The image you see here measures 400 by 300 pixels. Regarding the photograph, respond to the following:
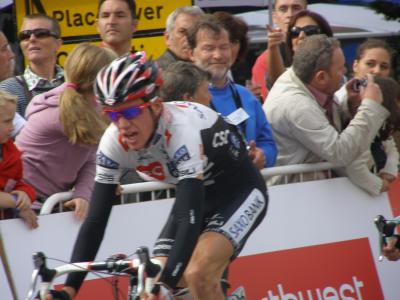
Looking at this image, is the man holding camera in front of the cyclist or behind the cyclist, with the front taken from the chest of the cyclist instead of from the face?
behind

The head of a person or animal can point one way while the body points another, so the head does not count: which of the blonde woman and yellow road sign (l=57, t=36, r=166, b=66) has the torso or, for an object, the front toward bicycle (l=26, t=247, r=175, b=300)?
the yellow road sign

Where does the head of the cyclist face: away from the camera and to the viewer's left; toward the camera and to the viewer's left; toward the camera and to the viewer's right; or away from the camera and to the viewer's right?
toward the camera and to the viewer's left

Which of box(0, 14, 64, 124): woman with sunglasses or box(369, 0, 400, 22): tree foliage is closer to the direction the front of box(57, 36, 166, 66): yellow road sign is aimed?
the woman with sunglasses

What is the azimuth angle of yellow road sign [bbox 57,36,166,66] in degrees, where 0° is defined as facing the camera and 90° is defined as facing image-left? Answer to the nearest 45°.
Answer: approximately 0°

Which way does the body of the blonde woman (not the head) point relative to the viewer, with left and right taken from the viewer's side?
facing away from the viewer and to the right of the viewer

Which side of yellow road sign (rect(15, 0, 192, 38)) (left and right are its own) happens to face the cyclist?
front

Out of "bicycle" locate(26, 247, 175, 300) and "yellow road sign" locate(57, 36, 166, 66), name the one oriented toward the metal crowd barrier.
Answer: the yellow road sign

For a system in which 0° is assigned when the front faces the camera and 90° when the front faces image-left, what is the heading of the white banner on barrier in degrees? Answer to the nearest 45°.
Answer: approximately 0°

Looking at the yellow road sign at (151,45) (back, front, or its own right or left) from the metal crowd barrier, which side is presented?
front
